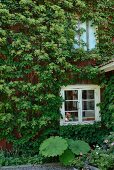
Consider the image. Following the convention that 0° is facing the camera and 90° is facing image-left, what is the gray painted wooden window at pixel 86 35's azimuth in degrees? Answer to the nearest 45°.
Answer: approximately 0°

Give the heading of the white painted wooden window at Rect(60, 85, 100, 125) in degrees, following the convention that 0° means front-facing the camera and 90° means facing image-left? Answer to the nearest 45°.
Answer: approximately 0°

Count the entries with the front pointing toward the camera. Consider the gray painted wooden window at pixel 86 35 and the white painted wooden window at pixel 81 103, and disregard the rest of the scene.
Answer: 2
